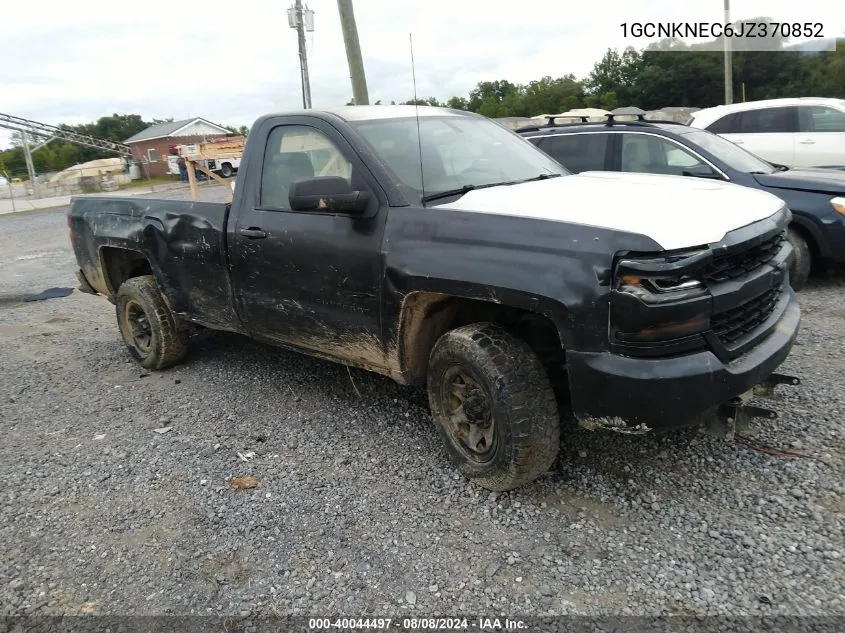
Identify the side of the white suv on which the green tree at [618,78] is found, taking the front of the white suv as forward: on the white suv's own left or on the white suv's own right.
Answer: on the white suv's own left

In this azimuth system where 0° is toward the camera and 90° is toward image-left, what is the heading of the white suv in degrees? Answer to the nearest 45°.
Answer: approximately 270°

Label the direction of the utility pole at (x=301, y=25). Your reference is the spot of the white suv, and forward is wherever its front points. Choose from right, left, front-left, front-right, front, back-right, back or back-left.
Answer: back-left

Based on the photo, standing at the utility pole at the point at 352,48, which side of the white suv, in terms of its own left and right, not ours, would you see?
back

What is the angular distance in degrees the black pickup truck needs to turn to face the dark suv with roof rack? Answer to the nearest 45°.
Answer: approximately 90° to its left

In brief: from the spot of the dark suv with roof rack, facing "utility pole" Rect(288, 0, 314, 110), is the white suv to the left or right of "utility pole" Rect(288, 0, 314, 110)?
right

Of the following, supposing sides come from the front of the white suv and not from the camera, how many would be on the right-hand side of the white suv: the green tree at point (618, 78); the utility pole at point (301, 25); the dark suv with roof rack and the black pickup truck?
2

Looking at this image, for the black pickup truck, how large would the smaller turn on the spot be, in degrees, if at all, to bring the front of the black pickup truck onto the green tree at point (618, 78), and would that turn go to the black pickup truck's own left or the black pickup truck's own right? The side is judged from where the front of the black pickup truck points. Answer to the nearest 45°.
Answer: approximately 135° to the black pickup truck's own left

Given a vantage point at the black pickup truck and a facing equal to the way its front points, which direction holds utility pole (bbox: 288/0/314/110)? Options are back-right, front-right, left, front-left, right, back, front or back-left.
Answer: back-left

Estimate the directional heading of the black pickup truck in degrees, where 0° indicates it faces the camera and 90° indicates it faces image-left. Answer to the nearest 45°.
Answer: approximately 315°

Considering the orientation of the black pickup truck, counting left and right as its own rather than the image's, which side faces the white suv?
left
